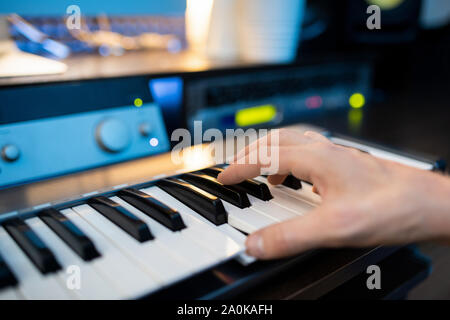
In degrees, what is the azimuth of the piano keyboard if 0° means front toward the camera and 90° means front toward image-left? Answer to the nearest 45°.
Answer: approximately 315°

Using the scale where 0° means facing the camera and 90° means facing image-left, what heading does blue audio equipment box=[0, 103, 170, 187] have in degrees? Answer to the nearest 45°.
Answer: approximately 315°
